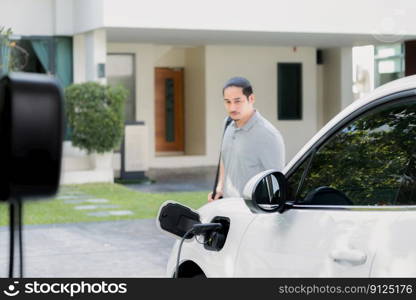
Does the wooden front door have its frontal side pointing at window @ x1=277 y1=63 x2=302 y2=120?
no

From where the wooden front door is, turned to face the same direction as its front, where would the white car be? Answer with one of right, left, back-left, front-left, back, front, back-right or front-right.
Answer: front

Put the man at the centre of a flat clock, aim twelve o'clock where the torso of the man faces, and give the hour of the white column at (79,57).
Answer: The white column is roughly at 4 o'clock from the man.

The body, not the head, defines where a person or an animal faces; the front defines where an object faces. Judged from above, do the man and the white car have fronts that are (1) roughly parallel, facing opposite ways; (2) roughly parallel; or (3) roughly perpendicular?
roughly perpendicular

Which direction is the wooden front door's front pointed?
toward the camera

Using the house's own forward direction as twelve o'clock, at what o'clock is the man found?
The man is roughly at 12 o'clock from the house.

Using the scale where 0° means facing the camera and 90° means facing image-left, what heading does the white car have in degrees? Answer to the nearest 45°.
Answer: approximately 135°

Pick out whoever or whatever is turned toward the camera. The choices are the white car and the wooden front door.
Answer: the wooden front door

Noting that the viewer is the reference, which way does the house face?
facing the viewer

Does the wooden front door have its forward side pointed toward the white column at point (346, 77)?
no

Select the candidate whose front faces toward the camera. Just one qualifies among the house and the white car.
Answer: the house

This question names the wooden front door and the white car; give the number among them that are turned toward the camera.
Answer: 1

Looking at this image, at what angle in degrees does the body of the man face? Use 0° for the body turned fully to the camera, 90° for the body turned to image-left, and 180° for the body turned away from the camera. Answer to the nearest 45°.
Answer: approximately 45°

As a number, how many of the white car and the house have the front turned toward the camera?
1

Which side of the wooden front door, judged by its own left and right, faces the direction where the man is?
front
